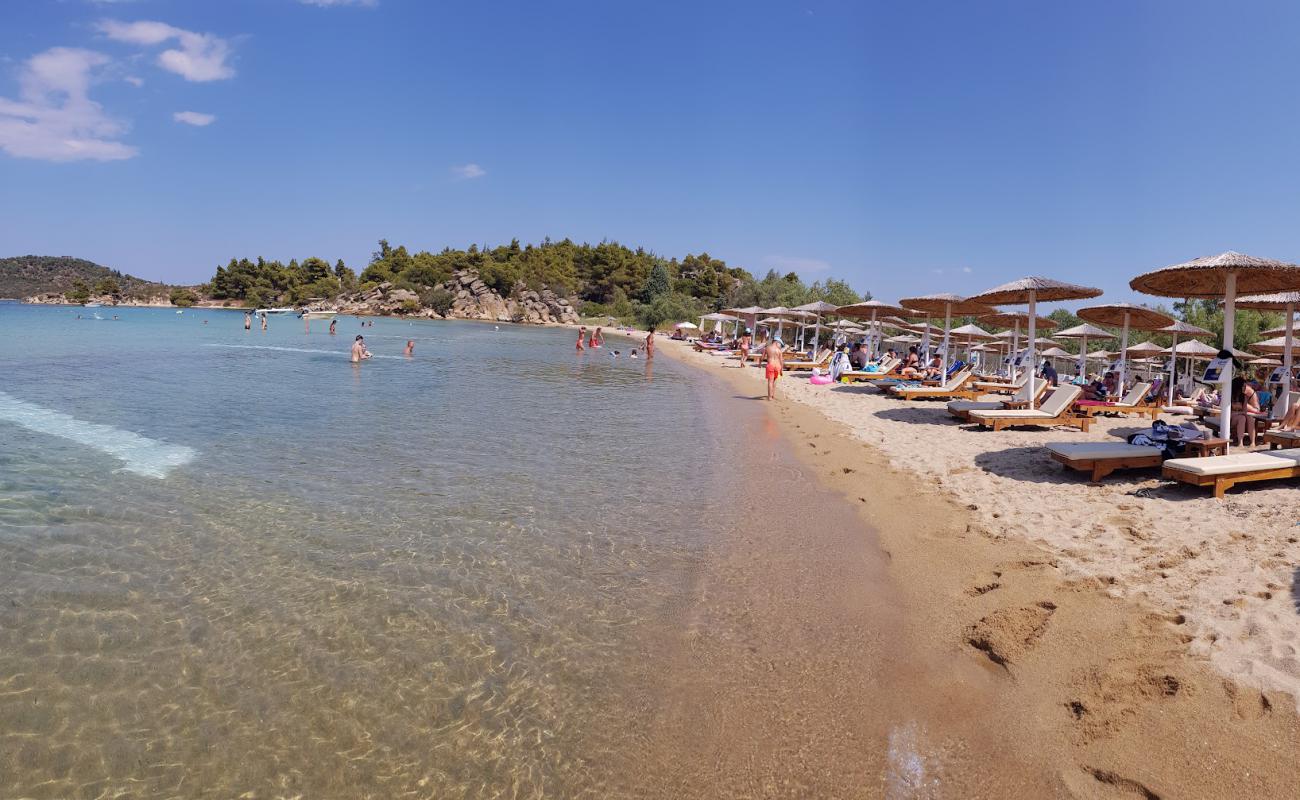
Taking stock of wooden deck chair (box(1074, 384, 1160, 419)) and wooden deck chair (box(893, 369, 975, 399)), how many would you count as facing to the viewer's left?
2

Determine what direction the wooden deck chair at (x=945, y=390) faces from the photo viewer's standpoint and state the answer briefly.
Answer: facing to the left of the viewer

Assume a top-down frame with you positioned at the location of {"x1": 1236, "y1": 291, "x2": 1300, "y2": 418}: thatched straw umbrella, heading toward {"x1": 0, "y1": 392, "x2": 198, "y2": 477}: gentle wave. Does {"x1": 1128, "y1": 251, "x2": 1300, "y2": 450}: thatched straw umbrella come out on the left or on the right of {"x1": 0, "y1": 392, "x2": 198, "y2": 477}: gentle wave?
left

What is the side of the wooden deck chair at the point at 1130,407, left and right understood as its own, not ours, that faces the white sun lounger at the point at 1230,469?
left

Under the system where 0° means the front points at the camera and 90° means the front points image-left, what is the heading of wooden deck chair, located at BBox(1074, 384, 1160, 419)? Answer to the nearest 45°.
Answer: approximately 90°
